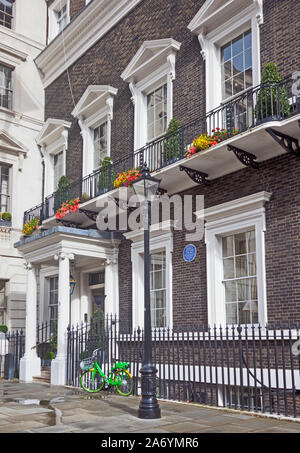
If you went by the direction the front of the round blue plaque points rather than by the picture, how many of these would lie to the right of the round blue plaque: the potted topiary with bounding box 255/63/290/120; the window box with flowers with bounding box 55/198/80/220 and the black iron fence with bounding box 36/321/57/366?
2

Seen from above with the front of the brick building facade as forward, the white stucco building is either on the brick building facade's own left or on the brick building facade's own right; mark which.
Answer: on the brick building facade's own right

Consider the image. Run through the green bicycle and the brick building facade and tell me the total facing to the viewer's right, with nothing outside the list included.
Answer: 0

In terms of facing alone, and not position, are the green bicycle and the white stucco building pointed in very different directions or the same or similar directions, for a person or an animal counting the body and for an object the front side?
very different directions

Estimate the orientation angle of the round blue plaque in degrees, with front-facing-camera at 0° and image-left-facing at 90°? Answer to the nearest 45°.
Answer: approximately 45°

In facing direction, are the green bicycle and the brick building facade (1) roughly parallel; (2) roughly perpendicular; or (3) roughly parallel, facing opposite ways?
roughly perpendicular

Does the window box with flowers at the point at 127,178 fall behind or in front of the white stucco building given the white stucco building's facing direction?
in front

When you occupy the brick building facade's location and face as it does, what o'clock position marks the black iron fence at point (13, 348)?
The black iron fence is roughly at 3 o'clock from the brick building facade.

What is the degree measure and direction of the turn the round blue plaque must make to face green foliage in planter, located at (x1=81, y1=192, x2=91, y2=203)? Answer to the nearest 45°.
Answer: approximately 90° to its right

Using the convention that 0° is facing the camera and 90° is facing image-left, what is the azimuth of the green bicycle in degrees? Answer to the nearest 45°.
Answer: approximately 135°

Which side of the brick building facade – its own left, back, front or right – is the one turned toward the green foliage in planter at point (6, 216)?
right

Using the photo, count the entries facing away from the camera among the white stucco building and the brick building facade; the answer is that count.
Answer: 0

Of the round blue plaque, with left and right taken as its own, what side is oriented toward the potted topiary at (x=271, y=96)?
left
